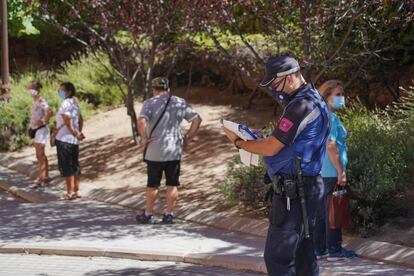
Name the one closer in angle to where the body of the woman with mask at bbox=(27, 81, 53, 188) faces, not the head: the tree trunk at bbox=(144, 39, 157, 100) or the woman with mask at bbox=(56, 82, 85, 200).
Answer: the woman with mask

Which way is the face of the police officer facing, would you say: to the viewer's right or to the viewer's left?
to the viewer's left

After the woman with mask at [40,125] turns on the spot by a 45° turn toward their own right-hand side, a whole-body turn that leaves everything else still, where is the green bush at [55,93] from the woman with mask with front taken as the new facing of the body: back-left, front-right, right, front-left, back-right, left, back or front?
right

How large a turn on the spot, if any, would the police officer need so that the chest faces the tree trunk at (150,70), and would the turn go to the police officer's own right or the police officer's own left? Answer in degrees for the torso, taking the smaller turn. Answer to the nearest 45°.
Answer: approximately 90° to the police officer's own right

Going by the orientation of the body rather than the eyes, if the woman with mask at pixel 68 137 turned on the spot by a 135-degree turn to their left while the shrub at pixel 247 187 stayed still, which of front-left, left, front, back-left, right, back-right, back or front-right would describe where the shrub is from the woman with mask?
front

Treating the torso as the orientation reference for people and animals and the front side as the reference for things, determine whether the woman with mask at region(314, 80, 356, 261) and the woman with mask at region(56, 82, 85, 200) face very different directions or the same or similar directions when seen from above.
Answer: very different directions

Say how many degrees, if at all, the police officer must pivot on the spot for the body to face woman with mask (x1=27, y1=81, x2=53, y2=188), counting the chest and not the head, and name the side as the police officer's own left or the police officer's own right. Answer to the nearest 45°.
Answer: approximately 45° to the police officer's own right

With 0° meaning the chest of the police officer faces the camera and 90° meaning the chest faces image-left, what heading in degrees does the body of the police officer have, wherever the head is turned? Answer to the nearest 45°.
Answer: approximately 90°
